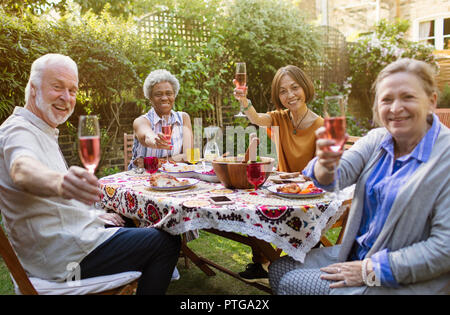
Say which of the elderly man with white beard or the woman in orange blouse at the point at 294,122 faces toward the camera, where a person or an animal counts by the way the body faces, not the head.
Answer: the woman in orange blouse

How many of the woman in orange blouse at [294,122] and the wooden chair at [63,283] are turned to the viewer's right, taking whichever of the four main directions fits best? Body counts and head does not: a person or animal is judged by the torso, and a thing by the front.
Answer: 1

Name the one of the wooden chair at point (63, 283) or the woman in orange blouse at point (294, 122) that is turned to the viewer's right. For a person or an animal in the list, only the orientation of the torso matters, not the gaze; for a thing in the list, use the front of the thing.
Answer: the wooden chair

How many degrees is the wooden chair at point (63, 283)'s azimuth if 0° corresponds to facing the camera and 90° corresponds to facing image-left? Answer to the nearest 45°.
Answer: approximately 270°

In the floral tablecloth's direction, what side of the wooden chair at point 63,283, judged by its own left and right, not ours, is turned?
front

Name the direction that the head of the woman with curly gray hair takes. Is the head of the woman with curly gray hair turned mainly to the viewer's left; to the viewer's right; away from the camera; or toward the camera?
toward the camera

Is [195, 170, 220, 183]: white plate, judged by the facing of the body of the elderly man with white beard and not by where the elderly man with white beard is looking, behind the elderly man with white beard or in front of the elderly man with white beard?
in front

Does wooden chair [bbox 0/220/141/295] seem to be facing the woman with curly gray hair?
no

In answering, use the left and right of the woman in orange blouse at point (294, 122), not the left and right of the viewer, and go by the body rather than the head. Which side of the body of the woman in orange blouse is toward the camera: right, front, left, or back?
front

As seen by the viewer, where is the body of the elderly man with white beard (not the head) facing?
to the viewer's right

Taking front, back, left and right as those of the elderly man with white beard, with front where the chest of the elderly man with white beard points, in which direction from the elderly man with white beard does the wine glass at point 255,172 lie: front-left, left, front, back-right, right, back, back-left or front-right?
front

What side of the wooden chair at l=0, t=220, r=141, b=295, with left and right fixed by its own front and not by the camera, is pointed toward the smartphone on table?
front

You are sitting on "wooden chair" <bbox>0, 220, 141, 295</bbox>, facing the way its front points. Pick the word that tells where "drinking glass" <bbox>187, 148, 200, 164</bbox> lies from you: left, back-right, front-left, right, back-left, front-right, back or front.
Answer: front-left

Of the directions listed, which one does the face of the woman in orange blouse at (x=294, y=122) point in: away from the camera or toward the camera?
toward the camera
